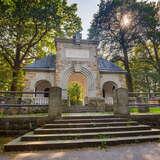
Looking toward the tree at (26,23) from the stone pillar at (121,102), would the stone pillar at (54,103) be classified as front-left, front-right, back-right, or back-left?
front-left

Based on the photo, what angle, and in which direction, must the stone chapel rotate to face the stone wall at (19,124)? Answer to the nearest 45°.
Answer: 0° — it already faces it

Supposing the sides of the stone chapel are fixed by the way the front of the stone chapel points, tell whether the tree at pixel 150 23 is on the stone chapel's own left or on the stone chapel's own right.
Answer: on the stone chapel's own left

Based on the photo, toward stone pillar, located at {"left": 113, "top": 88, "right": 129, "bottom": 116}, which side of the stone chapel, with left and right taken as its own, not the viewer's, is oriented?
front

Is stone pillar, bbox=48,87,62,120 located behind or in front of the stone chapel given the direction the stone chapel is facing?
in front

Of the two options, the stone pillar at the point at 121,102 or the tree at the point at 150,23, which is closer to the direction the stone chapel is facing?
the stone pillar

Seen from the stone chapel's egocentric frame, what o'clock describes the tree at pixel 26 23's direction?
The tree is roughly at 2 o'clock from the stone chapel.

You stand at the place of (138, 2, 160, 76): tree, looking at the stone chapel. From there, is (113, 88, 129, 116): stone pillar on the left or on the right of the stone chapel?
left

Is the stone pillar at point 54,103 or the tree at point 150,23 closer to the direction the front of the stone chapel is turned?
the stone pillar

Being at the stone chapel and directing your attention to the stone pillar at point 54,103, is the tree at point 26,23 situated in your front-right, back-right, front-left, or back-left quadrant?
front-right

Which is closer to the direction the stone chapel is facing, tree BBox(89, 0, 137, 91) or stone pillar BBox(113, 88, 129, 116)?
the stone pillar

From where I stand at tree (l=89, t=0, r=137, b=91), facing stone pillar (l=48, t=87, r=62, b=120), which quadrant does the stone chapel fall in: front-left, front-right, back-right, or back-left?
front-right

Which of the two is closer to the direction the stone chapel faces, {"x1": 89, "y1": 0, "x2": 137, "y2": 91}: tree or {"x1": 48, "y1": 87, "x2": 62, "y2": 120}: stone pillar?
the stone pillar

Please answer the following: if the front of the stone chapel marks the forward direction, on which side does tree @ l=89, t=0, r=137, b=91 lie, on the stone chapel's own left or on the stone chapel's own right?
on the stone chapel's own left

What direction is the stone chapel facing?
toward the camera

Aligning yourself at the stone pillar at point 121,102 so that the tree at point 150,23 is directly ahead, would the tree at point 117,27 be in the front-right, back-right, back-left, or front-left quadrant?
front-left
